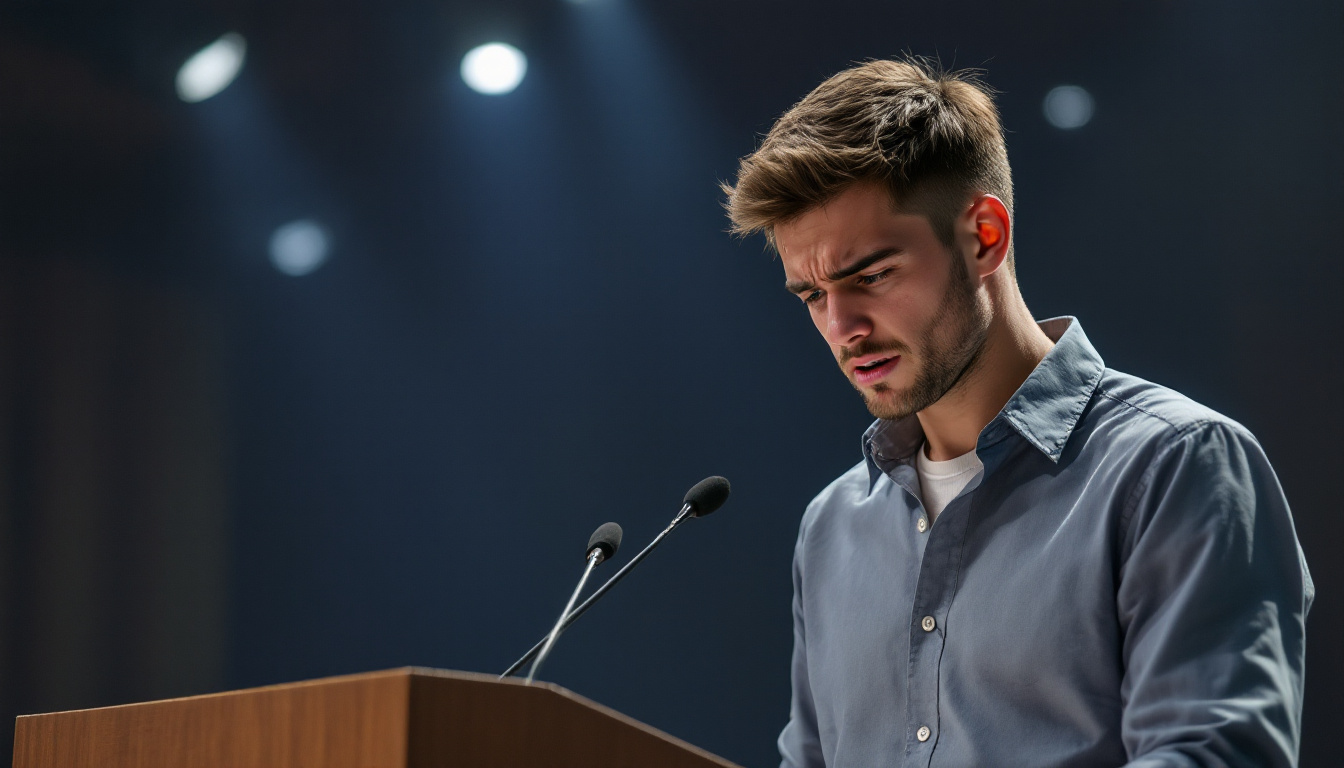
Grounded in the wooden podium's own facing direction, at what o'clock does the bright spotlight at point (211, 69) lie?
The bright spotlight is roughly at 4 o'clock from the wooden podium.

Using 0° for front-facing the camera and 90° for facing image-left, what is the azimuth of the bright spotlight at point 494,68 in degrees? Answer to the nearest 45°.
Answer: approximately 0°

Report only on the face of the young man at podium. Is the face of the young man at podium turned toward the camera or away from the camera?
toward the camera

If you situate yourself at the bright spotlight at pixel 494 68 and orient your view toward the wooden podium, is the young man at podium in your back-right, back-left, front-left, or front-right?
front-left

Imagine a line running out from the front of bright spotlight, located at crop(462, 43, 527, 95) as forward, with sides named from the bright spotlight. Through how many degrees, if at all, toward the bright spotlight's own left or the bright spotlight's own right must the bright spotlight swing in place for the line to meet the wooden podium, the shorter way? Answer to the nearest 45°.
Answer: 0° — it already faces it

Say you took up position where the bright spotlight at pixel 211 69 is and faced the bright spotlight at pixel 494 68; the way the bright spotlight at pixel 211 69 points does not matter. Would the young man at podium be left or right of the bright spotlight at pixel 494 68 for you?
right

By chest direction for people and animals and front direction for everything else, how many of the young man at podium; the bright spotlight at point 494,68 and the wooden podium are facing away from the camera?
0

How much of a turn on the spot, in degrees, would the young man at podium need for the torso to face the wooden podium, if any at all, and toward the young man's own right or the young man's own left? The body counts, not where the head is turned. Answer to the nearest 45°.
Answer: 0° — they already face it

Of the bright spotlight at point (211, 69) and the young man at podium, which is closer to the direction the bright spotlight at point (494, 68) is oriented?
the young man at podium

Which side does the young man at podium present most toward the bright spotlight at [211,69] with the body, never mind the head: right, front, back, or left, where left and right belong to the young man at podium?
right

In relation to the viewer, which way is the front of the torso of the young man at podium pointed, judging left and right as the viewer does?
facing the viewer and to the left of the viewer

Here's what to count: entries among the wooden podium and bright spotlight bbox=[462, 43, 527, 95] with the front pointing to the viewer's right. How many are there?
0

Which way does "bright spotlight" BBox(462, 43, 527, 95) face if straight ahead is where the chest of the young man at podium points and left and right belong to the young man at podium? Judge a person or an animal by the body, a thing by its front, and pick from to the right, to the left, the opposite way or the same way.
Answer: to the left

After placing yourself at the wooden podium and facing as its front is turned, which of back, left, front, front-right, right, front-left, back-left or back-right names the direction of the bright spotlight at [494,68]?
back-right

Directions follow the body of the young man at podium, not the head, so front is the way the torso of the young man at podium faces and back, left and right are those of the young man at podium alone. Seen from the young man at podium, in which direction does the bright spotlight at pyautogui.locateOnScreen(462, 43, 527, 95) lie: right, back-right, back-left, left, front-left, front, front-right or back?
right
